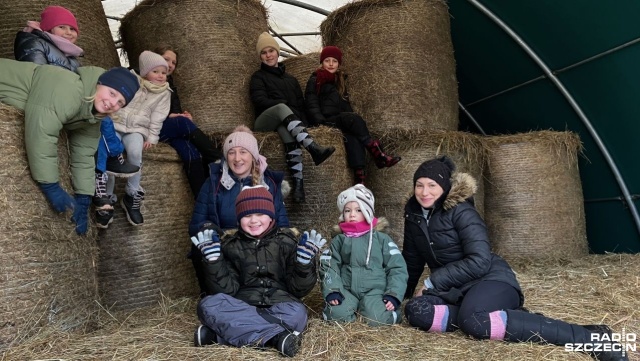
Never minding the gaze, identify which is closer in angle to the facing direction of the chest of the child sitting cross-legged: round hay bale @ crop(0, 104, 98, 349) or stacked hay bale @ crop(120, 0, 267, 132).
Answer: the round hay bale

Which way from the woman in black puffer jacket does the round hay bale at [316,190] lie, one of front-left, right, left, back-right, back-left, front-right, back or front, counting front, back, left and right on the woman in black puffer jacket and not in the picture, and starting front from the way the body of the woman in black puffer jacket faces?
right

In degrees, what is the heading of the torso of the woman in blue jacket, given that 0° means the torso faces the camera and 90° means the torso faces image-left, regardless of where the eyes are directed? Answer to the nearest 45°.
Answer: approximately 0°

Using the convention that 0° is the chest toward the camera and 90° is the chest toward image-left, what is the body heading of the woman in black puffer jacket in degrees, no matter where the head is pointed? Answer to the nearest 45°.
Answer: approximately 45°

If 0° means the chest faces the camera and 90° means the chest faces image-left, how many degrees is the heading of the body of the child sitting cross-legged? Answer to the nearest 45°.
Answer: approximately 0°

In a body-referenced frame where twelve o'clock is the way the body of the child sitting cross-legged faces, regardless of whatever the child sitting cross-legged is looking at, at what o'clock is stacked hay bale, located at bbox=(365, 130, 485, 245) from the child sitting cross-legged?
The stacked hay bale is roughly at 7 o'clock from the child sitting cross-legged.

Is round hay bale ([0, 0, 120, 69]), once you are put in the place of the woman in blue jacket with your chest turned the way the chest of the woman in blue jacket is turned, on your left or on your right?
on your right
